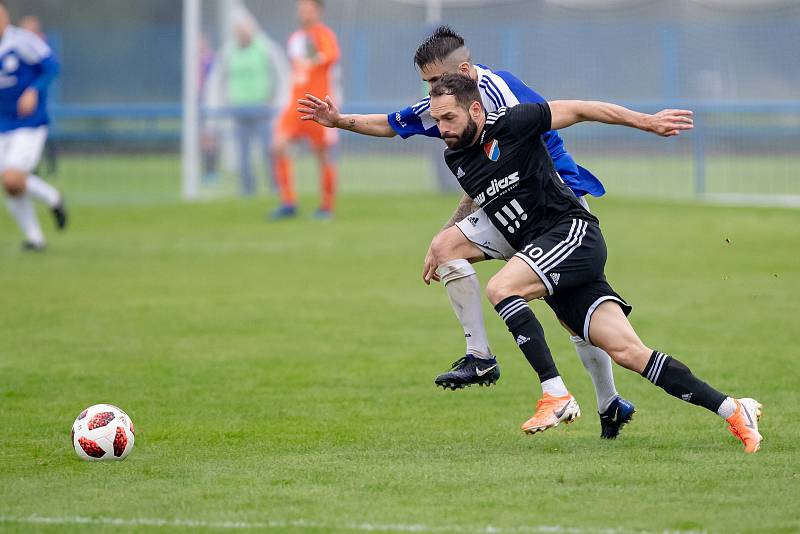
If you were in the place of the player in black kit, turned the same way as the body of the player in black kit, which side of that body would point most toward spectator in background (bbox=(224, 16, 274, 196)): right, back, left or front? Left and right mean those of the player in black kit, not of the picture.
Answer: right

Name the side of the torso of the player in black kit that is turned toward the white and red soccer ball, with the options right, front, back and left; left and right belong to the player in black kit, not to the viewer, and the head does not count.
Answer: front

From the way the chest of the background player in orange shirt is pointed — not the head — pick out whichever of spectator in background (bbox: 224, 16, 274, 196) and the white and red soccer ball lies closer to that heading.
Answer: the white and red soccer ball

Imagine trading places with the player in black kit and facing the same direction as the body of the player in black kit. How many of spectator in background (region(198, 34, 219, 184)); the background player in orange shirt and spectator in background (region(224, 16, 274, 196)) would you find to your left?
0

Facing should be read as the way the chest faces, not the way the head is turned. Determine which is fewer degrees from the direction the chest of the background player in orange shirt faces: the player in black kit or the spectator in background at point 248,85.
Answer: the player in black kit

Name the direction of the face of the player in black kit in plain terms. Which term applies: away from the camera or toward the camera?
toward the camera

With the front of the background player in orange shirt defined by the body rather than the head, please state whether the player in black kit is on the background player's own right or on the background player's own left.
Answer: on the background player's own left

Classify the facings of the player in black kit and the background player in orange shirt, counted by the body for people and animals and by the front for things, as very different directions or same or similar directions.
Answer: same or similar directions

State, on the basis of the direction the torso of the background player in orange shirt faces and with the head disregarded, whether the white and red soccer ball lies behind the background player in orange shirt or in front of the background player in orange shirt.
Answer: in front

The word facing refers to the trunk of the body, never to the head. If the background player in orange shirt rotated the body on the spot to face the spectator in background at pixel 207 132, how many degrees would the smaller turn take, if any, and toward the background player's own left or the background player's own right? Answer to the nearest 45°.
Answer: approximately 90° to the background player's own right

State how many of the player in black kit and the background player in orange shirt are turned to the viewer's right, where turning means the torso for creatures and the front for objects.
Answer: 0

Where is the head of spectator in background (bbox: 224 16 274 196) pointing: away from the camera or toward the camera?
toward the camera

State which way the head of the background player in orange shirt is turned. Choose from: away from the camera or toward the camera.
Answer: toward the camera

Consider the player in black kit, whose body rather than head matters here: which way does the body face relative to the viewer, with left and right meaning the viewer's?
facing the viewer and to the left of the viewer

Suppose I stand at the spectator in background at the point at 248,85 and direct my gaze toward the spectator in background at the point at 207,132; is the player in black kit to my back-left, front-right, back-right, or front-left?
back-left

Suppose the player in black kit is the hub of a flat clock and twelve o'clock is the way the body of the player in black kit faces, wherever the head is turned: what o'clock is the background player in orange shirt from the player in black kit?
The background player in orange shirt is roughly at 4 o'clock from the player in black kit.

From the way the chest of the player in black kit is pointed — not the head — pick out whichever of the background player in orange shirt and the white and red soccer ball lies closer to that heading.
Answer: the white and red soccer ball
